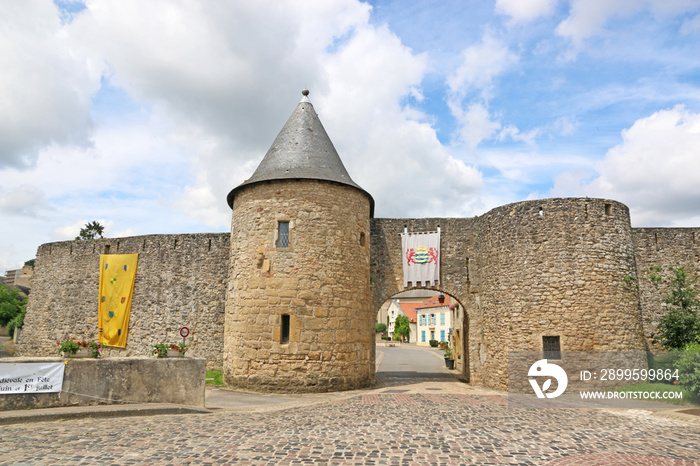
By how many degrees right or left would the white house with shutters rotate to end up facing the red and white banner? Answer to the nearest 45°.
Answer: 0° — it already faces it

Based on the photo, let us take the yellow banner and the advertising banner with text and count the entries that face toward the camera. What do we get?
2

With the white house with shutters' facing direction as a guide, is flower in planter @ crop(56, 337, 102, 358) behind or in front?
in front

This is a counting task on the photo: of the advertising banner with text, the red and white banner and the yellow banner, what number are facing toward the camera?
3

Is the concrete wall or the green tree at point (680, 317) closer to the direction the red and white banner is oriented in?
the concrete wall

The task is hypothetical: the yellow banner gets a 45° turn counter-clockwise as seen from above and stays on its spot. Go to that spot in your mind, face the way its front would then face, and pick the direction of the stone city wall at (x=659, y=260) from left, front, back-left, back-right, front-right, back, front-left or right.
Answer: front

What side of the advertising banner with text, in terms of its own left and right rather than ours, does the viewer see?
front

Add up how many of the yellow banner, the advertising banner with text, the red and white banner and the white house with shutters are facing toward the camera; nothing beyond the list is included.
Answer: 4

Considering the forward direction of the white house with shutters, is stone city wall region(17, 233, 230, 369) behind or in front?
in front

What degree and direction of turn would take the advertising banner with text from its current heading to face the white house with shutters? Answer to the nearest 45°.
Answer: approximately 135° to its left

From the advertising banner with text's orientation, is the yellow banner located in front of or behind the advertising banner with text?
behind

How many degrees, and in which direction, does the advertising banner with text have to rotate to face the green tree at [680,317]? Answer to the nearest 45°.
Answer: approximately 90° to its left

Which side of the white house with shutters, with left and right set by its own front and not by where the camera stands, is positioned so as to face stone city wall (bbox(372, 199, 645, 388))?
front

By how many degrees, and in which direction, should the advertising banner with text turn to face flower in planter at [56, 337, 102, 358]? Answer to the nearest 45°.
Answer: approximately 135° to its left

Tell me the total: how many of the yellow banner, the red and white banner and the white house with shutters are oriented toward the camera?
3

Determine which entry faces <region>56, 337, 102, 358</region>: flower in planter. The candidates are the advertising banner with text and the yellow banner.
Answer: the yellow banner

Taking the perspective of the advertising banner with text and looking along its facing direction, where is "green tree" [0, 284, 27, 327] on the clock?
The green tree is roughly at 6 o'clock from the advertising banner with text.

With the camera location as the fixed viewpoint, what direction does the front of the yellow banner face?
facing the viewer

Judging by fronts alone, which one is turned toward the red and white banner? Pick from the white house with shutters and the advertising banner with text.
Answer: the white house with shutters
